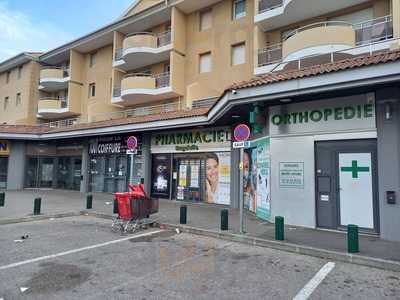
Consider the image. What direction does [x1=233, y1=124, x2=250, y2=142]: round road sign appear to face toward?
toward the camera

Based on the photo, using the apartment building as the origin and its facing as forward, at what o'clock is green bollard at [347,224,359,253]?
The green bollard is roughly at 10 o'clock from the apartment building.

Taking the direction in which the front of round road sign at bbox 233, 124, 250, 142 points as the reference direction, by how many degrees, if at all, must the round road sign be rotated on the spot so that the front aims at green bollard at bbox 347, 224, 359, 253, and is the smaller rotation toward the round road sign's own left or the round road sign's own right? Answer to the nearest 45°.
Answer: approximately 45° to the round road sign's own left

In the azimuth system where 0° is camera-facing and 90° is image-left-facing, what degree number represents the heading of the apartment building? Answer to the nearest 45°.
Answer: approximately 45°

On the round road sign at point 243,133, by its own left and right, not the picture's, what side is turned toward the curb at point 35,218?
right
